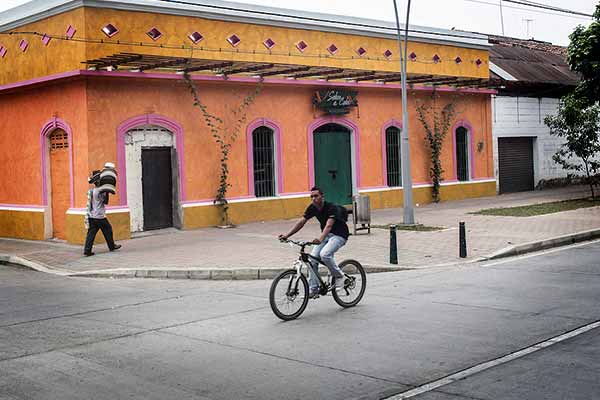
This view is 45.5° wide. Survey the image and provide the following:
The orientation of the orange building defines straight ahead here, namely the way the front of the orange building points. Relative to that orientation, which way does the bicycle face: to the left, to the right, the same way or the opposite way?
to the right

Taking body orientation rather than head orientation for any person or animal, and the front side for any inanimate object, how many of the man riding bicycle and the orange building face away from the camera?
0

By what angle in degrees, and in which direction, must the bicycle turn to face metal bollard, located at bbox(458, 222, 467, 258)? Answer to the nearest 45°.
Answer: approximately 180°

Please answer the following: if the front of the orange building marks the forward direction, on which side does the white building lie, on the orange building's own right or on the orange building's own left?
on the orange building's own left

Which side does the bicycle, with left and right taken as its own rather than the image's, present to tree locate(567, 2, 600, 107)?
back

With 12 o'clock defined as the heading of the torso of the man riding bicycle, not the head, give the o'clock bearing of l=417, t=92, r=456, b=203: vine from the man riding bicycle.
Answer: The vine is roughly at 5 o'clock from the man riding bicycle.

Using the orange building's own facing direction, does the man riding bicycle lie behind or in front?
in front

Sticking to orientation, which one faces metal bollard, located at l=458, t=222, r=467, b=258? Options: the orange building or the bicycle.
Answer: the orange building

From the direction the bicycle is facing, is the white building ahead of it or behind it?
behind

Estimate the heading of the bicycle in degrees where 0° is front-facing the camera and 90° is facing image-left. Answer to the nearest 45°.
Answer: approximately 45°

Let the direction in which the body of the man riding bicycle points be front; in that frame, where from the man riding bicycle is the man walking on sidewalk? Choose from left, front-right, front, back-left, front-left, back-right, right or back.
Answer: right

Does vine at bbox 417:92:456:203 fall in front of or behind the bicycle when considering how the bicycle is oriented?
behind

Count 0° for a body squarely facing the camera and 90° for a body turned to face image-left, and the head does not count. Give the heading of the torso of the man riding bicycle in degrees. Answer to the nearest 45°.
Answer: approximately 45°

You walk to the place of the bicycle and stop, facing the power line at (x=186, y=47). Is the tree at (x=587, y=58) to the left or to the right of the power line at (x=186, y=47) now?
right

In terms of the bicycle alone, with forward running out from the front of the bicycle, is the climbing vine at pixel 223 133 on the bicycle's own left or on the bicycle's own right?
on the bicycle's own right
